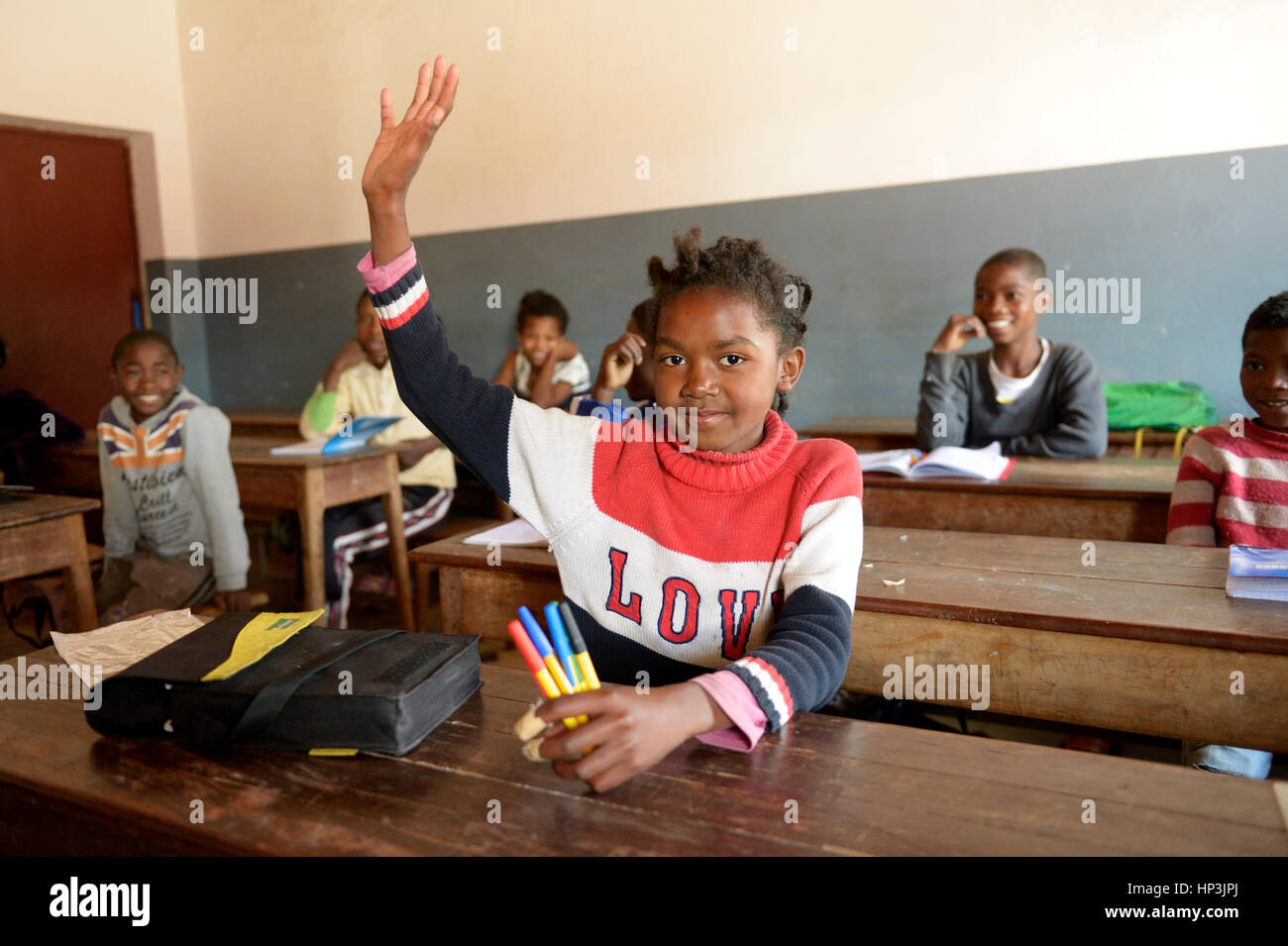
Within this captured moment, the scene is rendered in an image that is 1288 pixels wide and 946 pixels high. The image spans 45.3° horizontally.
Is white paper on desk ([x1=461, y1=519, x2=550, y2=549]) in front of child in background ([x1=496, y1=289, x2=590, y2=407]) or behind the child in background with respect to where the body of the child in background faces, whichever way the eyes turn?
in front

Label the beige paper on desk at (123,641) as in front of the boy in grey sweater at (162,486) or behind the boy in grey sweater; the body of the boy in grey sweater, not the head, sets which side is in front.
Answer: in front

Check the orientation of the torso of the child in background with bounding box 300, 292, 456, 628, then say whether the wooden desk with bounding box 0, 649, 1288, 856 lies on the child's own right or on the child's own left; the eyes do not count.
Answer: on the child's own left

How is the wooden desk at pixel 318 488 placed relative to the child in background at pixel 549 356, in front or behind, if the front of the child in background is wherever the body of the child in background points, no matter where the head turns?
in front

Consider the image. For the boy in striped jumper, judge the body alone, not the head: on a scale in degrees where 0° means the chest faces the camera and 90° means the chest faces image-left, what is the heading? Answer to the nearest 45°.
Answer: approximately 0°
